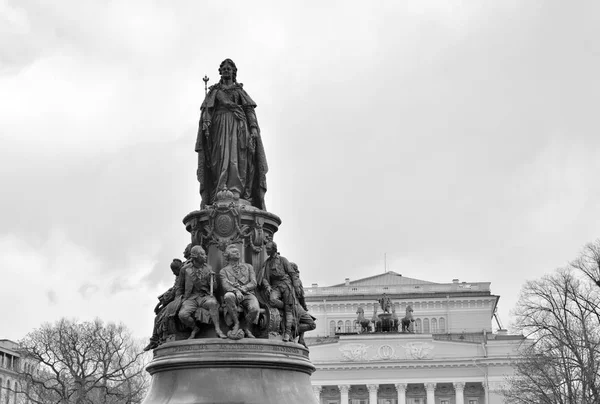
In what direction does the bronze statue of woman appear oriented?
toward the camera
